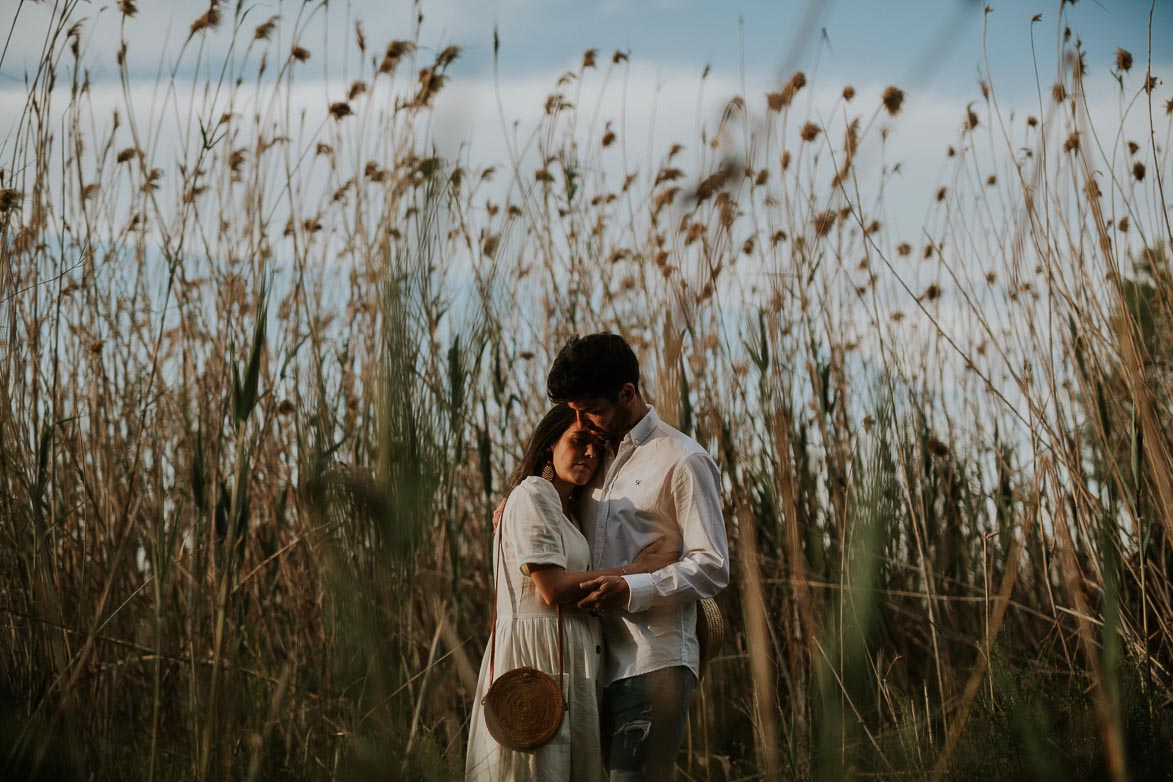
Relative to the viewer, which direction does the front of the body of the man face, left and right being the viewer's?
facing the viewer and to the left of the viewer

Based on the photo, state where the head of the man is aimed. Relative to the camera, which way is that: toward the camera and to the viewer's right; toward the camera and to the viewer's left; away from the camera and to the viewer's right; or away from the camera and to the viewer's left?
toward the camera and to the viewer's left

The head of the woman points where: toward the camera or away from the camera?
toward the camera

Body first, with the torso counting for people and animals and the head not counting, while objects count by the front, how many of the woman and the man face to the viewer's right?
1

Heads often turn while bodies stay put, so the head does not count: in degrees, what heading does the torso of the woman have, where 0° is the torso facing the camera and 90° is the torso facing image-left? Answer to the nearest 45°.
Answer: approximately 270°
